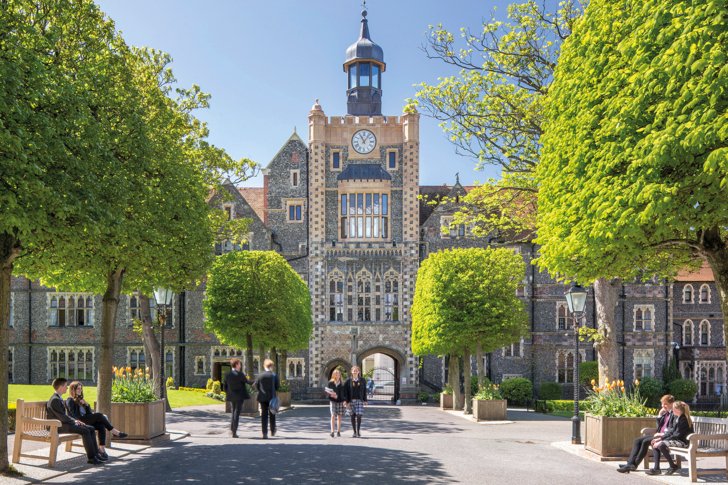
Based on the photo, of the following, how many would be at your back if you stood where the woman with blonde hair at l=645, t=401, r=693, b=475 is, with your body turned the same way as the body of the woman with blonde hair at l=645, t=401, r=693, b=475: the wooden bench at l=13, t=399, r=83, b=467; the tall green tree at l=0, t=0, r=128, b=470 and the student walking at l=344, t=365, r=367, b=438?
0

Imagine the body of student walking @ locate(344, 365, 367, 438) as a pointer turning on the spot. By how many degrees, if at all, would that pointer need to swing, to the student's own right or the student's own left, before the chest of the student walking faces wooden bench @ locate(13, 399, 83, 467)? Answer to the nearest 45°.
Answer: approximately 45° to the student's own right

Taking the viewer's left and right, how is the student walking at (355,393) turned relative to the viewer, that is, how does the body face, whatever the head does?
facing the viewer

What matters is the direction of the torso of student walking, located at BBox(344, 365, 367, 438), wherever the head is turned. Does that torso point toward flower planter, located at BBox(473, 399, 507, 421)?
no

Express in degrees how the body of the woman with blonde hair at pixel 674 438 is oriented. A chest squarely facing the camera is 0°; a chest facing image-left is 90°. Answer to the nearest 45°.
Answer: approximately 90°

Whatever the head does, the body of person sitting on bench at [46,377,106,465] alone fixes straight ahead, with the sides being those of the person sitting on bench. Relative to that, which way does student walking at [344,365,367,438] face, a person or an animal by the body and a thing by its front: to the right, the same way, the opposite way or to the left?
to the right

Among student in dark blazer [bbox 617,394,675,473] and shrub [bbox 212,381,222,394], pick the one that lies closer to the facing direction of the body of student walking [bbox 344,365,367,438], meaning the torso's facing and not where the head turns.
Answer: the student in dark blazer

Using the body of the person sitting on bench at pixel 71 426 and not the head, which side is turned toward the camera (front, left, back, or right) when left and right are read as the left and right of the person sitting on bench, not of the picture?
right

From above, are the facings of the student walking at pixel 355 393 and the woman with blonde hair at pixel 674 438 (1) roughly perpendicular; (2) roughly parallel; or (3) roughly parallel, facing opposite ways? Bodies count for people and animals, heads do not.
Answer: roughly perpendicular
